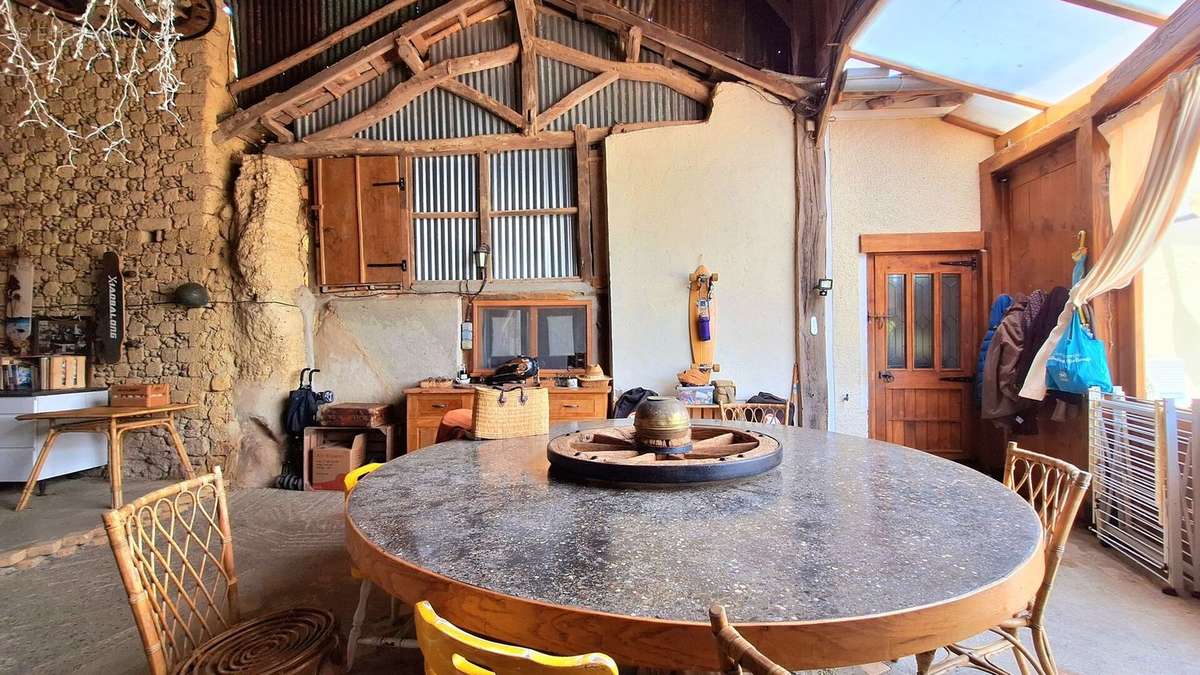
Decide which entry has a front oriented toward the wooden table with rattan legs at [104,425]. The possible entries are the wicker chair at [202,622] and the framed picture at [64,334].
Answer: the framed picture

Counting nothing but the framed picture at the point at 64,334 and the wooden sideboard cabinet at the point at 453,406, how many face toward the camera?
2

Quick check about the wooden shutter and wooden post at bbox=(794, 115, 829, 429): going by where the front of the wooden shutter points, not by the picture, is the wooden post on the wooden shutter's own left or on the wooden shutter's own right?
on the wooden shutter's own left

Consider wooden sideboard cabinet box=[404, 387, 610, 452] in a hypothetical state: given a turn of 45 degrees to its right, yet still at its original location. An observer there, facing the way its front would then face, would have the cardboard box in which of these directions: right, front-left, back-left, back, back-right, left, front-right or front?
front-right

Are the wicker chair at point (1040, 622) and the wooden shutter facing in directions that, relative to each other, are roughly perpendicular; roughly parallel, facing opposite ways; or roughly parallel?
roughly perpendicular

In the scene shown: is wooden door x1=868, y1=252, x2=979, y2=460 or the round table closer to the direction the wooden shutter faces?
the round table

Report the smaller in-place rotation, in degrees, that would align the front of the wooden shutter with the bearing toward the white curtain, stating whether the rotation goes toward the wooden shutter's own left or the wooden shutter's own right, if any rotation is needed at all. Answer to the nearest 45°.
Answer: approximately 45° to the wooden shutter's own left

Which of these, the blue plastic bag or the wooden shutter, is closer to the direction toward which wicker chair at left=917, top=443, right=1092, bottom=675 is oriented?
the wooden shutter
